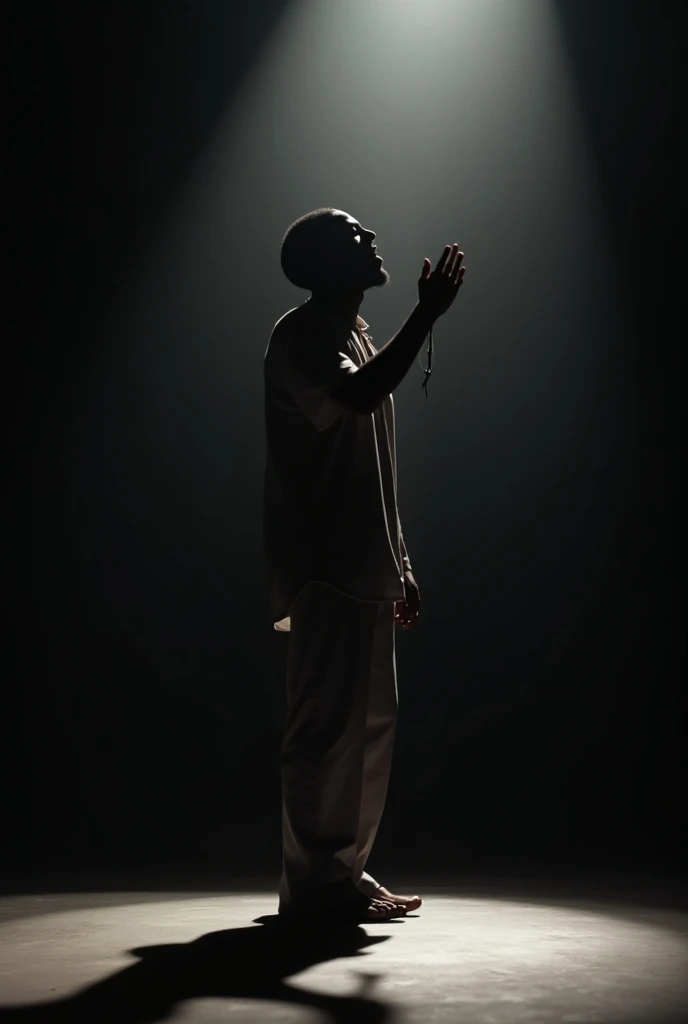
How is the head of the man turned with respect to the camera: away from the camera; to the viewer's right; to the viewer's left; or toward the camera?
to the viewer's right

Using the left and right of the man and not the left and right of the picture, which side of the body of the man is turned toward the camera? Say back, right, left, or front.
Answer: right
